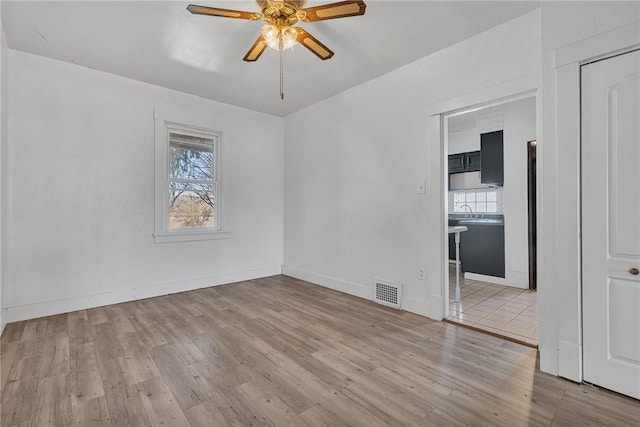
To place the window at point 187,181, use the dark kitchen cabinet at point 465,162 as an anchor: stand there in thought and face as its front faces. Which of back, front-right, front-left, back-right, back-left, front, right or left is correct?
front

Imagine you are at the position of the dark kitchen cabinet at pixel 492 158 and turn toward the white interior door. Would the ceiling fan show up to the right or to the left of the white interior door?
right

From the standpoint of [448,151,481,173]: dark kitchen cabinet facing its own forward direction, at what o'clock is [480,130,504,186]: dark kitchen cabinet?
[480,130,504,186]: dark kitchen cabinet is roughly at 10 o'clock from [448,151,481,173]: dark kitchen cabinet.

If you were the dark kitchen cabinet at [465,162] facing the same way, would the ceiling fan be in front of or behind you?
in front

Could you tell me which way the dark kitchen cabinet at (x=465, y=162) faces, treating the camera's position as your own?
facing the viewer and to the left of the viewer

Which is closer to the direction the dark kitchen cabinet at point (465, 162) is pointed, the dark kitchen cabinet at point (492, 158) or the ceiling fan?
the ceiling fan

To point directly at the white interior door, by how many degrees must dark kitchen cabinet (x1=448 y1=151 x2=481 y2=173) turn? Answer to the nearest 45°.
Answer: approximately 45° to its left
